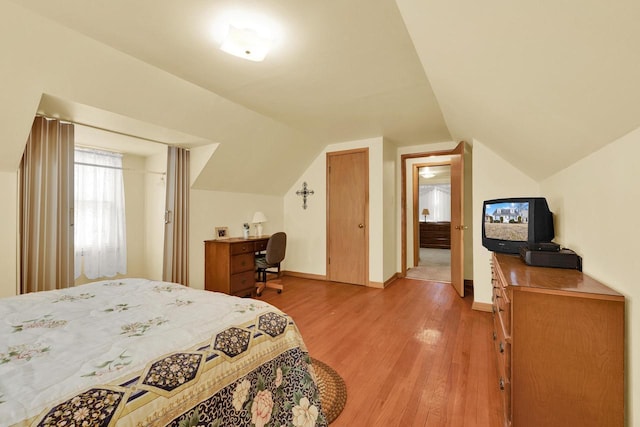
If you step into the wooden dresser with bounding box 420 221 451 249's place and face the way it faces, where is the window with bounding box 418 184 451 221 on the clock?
The window is roughly at 6 o'clock from the wooden dresser.

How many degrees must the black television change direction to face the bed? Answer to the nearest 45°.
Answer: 0° — it already faces it

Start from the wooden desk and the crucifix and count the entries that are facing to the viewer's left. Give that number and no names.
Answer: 0

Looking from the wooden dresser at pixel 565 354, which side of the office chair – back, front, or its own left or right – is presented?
back

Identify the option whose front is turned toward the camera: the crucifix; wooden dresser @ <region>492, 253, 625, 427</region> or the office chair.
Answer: the crucifix

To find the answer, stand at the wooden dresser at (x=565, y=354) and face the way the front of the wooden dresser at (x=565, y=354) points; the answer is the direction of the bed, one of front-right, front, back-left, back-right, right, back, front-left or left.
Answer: front-left

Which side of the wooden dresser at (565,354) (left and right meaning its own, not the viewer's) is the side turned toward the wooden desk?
front

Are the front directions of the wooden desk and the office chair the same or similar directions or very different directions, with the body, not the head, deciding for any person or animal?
very different directions

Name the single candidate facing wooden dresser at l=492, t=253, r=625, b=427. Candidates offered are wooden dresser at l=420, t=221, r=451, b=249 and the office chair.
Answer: wooden dresser at l=420, t=221, r=451, b=249

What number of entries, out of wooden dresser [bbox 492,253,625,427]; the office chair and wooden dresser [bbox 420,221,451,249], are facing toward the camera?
1

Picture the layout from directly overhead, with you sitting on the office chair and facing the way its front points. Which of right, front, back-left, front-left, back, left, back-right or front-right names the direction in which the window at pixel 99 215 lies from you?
front-left

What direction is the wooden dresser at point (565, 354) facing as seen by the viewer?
to the viewer's left
